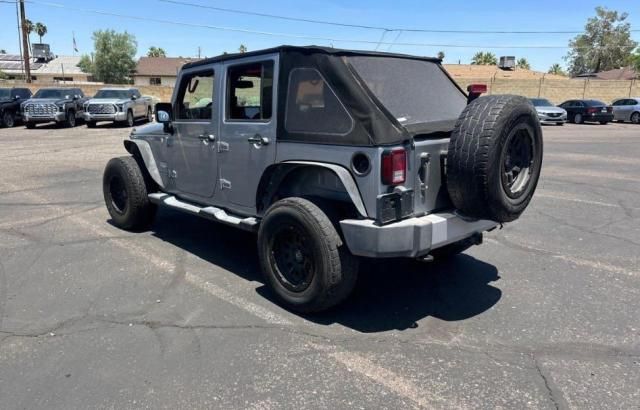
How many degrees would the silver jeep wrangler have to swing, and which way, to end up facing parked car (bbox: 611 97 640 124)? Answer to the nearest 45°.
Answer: approximately 90° to its right

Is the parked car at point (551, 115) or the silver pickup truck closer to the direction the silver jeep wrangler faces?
the silver pickup truck

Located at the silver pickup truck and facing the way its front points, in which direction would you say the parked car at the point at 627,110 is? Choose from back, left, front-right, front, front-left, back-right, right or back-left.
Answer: back-left

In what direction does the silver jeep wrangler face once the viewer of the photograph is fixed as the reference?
facing away from the viewer and to the left of the viewer

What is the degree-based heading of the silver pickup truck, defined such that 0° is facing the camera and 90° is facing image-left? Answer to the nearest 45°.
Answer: approximately 45°

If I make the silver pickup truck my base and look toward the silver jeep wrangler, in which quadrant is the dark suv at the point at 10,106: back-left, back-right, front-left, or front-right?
back-right

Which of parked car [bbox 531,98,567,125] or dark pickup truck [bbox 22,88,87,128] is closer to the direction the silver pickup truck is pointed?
the dark pickup truck

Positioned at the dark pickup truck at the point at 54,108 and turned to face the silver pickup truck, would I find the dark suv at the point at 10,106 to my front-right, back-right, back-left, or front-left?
back-left

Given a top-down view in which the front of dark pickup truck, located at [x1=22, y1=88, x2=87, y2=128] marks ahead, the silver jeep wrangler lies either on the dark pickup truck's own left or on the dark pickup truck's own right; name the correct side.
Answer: on the dark pickup truck's own left

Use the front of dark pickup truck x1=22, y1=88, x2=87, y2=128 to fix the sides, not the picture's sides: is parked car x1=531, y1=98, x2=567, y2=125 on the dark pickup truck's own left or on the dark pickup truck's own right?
on the dark pickup truck's own left

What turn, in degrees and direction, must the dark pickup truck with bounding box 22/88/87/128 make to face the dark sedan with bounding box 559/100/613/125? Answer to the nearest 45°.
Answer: approximately 135° to its left
